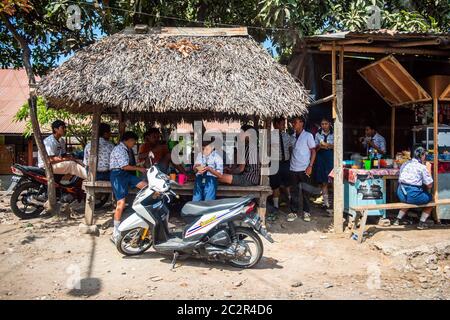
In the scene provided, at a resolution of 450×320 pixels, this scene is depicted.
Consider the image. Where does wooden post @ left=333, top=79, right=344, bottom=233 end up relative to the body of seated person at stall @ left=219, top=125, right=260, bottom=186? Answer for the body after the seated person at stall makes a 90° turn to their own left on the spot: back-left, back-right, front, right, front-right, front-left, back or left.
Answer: left

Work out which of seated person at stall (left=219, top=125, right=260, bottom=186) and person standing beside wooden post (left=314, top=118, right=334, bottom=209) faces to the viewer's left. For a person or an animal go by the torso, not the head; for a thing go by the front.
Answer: the seated person at stall

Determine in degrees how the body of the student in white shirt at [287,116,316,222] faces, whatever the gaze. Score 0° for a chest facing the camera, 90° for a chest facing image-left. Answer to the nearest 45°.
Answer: approximately 45°

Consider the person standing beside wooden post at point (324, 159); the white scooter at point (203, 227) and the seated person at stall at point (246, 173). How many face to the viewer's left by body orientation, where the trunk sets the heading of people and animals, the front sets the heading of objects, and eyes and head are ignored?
2

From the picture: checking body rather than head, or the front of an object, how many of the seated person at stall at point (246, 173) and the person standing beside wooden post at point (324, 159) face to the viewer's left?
1

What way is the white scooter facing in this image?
to the viewer's left

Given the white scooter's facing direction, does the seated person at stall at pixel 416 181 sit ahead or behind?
behind

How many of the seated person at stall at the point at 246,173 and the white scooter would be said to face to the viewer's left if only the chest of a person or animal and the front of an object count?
2

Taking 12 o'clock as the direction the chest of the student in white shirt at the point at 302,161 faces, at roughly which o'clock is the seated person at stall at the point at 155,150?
The seated person at stall is roughly at 2 o'clock from the student in white shirt.

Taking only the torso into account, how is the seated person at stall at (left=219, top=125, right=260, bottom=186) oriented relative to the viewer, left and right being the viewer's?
facing to the left of the viewer

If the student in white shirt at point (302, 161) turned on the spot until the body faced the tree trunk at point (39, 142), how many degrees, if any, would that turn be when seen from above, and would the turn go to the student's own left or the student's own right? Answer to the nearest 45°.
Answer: approximately 45° to the student's own right

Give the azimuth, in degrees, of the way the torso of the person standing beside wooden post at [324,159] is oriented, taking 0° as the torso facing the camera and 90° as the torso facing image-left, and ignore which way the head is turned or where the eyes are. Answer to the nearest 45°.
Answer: approximately 0°
